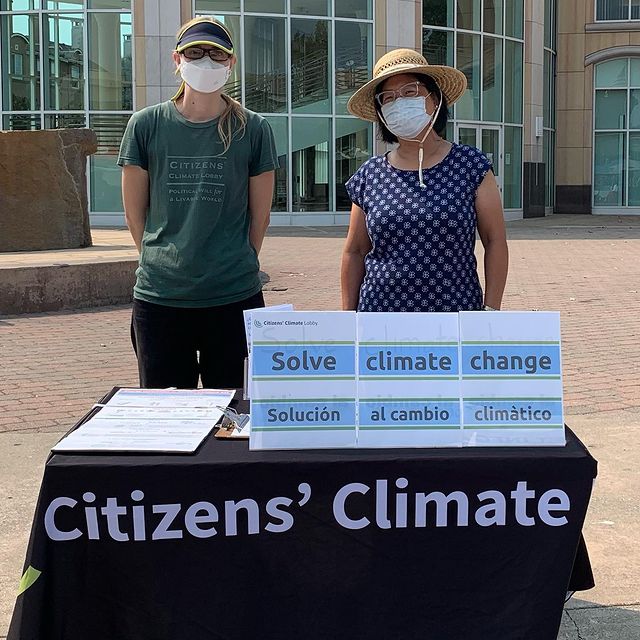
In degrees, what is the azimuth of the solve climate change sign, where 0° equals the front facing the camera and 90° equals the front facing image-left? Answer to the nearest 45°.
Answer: approximately 0°

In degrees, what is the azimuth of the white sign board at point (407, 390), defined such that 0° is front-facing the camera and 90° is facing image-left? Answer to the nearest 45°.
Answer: approximately 0°
